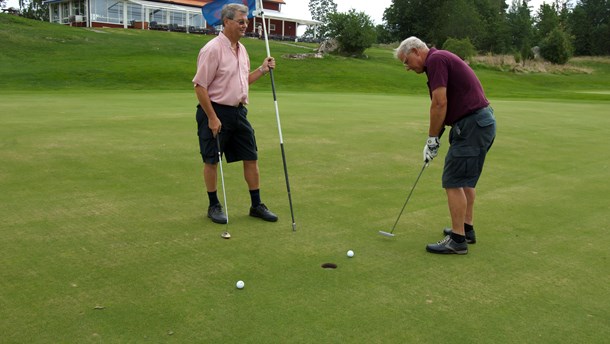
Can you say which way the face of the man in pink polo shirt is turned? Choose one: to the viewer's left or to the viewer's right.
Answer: to the viewer's right

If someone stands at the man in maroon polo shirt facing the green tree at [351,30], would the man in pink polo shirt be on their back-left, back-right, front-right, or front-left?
front-left

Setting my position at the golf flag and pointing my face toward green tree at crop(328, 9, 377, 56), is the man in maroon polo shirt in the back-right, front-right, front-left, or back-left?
back-right

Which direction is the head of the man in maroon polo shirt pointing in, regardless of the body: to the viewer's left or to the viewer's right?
to the viewer's left

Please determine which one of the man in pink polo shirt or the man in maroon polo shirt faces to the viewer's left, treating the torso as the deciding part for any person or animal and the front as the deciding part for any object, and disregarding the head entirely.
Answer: the man in maroon polo shirt

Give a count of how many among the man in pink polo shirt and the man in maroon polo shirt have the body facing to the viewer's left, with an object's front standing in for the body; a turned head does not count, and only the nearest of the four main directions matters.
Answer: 1

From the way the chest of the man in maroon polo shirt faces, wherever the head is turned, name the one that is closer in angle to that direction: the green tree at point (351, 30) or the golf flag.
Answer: the golf flag

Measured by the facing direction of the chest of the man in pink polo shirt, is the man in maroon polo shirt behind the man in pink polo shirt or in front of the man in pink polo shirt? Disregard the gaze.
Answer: in front

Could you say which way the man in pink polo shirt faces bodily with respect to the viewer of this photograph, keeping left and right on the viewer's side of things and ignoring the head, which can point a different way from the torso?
facing the viewer and to the right of the viewer

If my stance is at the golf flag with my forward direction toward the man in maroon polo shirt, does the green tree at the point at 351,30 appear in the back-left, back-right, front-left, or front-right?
back-left

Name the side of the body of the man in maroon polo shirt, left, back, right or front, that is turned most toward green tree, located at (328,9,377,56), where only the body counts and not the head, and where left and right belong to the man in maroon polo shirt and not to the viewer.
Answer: right

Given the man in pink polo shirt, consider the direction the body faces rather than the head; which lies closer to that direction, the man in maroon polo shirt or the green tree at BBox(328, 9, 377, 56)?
the man in maroon polo shirt

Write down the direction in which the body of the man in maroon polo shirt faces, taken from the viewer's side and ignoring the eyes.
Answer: to the viewer's left

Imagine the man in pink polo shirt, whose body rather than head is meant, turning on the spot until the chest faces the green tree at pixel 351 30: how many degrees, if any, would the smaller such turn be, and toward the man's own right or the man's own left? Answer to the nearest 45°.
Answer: approximately 135° to the man's own left
